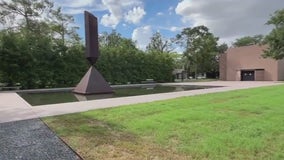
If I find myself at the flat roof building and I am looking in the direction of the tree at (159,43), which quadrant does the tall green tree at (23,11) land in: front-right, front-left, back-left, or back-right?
front-left

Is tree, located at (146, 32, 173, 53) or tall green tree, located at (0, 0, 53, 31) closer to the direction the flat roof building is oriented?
the tall green tree

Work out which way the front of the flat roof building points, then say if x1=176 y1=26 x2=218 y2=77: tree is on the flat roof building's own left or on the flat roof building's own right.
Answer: on the flat roof building's own right

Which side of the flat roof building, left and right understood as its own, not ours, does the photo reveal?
front

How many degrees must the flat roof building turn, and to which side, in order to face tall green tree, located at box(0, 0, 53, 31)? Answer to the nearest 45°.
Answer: approximately 45° to its right
